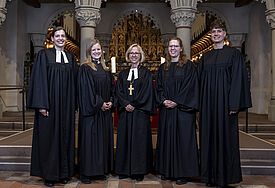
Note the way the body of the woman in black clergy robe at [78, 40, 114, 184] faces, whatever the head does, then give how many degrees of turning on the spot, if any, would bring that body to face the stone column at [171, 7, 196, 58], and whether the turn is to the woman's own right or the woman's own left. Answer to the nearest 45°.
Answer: approximately 90° to the woman's own left

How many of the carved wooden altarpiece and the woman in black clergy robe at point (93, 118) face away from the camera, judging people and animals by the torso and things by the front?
0

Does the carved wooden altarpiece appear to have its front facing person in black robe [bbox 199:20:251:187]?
yes

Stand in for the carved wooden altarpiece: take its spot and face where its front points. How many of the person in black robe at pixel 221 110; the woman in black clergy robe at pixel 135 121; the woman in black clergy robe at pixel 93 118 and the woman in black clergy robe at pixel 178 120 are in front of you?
4

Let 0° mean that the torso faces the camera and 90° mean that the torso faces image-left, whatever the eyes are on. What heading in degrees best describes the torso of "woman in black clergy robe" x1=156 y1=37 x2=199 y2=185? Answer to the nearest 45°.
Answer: approximately 45°

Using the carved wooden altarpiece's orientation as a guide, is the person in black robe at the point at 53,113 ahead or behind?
ahead

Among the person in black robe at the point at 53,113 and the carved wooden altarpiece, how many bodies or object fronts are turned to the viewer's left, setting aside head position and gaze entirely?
0

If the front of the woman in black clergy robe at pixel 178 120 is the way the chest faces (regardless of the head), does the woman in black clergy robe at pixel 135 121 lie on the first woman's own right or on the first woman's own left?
on the first woman's own right

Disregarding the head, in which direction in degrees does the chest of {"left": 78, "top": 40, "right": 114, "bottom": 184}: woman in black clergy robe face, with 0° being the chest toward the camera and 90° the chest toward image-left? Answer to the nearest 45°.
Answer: approximately 315°
